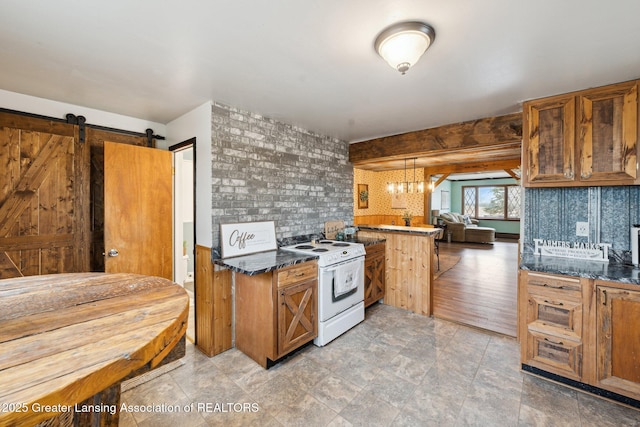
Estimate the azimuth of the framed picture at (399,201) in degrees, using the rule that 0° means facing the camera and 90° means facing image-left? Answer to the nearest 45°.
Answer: approximately 0°

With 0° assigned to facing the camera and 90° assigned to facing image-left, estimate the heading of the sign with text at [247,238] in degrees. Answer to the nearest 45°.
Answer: approximately 315°

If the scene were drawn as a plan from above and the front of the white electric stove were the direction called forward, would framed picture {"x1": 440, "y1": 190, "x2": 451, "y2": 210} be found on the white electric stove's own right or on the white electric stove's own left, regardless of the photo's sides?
on the white electric stove's own left

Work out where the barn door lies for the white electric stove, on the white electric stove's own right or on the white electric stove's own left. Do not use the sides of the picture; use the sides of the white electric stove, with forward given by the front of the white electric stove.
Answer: on the white electric stove's own right

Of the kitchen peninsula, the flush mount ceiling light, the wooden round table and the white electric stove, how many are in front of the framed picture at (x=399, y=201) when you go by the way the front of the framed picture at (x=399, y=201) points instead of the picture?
4

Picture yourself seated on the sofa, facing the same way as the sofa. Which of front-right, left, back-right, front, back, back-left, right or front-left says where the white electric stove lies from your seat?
right

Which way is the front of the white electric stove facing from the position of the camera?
facing the viewer and to the right of the viewer
